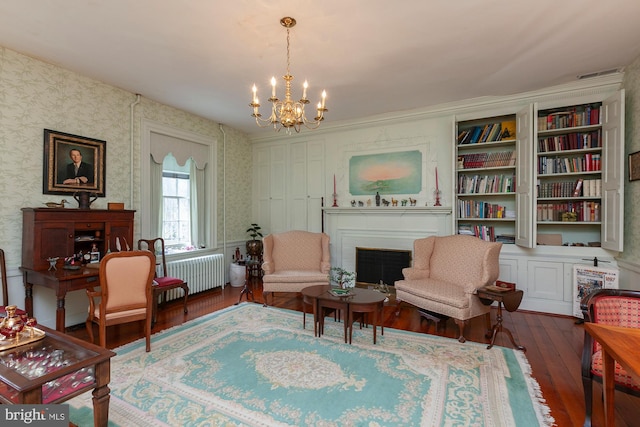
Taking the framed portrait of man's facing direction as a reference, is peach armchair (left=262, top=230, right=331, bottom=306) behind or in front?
in front

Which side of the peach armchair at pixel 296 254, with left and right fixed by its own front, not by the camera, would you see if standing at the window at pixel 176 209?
right

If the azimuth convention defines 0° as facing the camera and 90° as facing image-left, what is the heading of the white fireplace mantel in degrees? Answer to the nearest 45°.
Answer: approximately 0°

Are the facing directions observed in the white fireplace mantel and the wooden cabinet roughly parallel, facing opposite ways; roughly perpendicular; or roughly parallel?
roughly perpendicular

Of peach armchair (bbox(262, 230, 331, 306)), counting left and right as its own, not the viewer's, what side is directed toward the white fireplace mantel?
left

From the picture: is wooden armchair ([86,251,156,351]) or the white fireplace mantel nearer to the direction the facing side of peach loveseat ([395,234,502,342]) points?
the wooden armchair

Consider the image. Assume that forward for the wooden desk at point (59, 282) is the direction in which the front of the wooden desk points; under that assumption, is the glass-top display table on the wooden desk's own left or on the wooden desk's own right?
on the wooden desk's own right

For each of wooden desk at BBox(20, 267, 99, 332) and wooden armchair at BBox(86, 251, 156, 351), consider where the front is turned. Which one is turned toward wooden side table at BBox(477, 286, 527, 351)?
the wooden desk

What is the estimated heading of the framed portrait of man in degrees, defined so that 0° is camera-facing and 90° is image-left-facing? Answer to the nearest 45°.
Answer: approximately 315°

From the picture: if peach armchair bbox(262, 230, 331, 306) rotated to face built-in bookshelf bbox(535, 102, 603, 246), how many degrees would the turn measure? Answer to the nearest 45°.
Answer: approximately 90° to its left

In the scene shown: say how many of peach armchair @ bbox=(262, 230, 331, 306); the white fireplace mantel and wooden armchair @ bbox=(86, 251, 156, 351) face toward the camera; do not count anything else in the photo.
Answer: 2

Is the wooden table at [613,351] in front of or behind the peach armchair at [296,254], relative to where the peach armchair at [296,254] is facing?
in front
